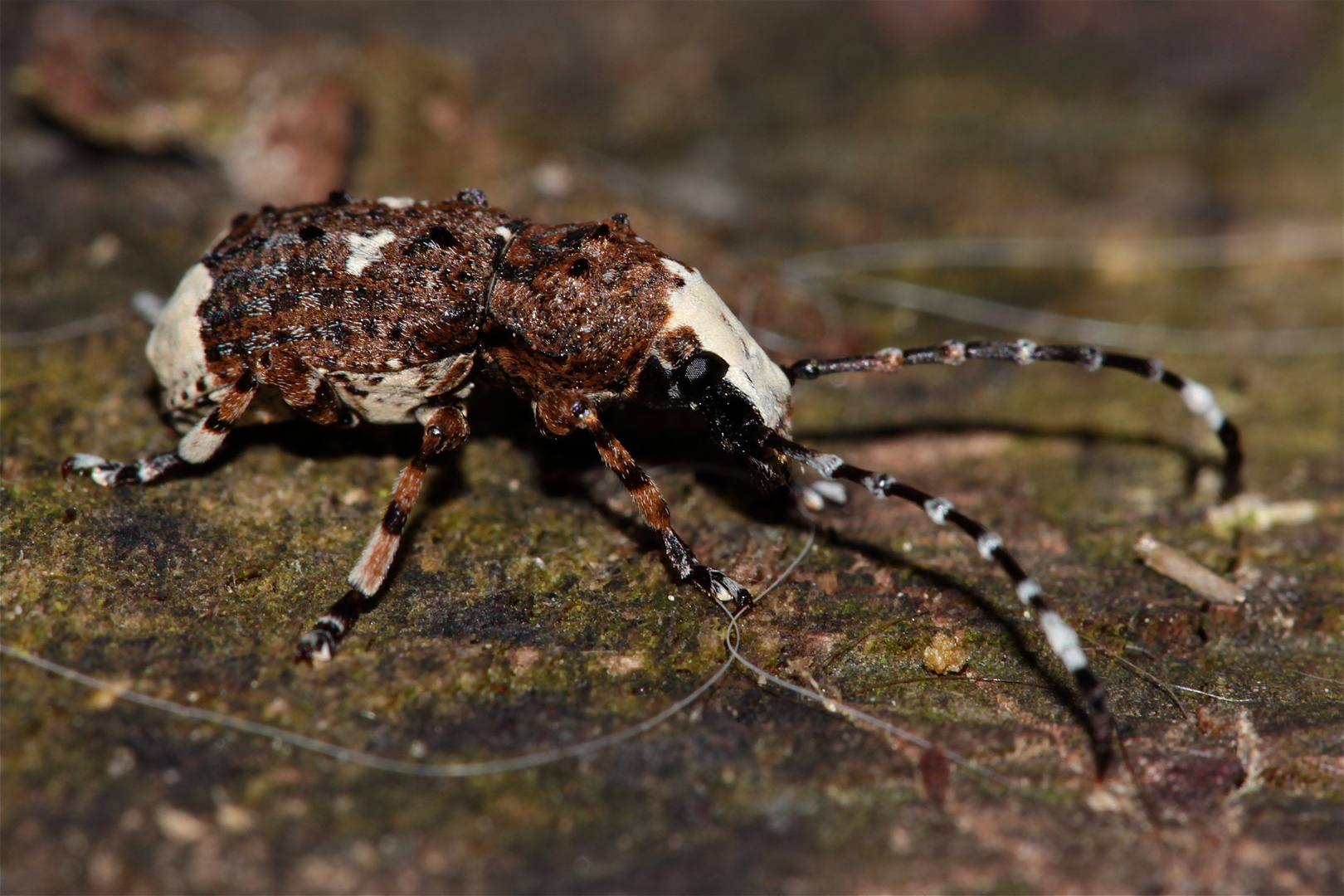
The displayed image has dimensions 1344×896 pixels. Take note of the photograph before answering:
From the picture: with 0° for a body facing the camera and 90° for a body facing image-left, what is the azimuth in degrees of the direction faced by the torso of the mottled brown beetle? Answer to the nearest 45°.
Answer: approximately 270°
